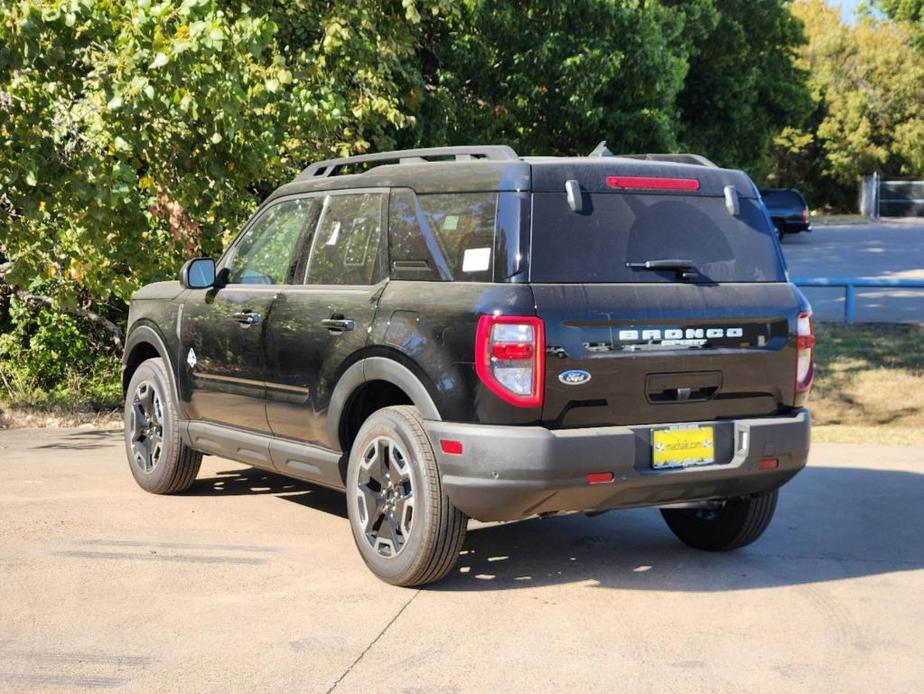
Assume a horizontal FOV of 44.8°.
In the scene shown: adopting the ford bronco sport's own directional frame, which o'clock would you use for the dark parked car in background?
The dark parked car in background is roughly at 2 o'clock from the ford bronco sport.

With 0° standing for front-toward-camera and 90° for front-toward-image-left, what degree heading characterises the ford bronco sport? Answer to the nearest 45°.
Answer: approximately 135°

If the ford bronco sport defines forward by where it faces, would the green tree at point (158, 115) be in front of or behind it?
in front

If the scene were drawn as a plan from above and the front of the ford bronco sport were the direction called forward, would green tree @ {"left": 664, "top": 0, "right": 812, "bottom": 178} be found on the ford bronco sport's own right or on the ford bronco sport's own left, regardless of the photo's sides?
on the ford bronco sport's own right

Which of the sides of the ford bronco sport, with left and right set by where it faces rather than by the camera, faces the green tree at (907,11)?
right

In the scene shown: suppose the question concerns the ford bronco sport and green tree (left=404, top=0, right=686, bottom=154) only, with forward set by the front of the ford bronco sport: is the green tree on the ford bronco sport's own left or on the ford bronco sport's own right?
on the ford bronco sport's own right
